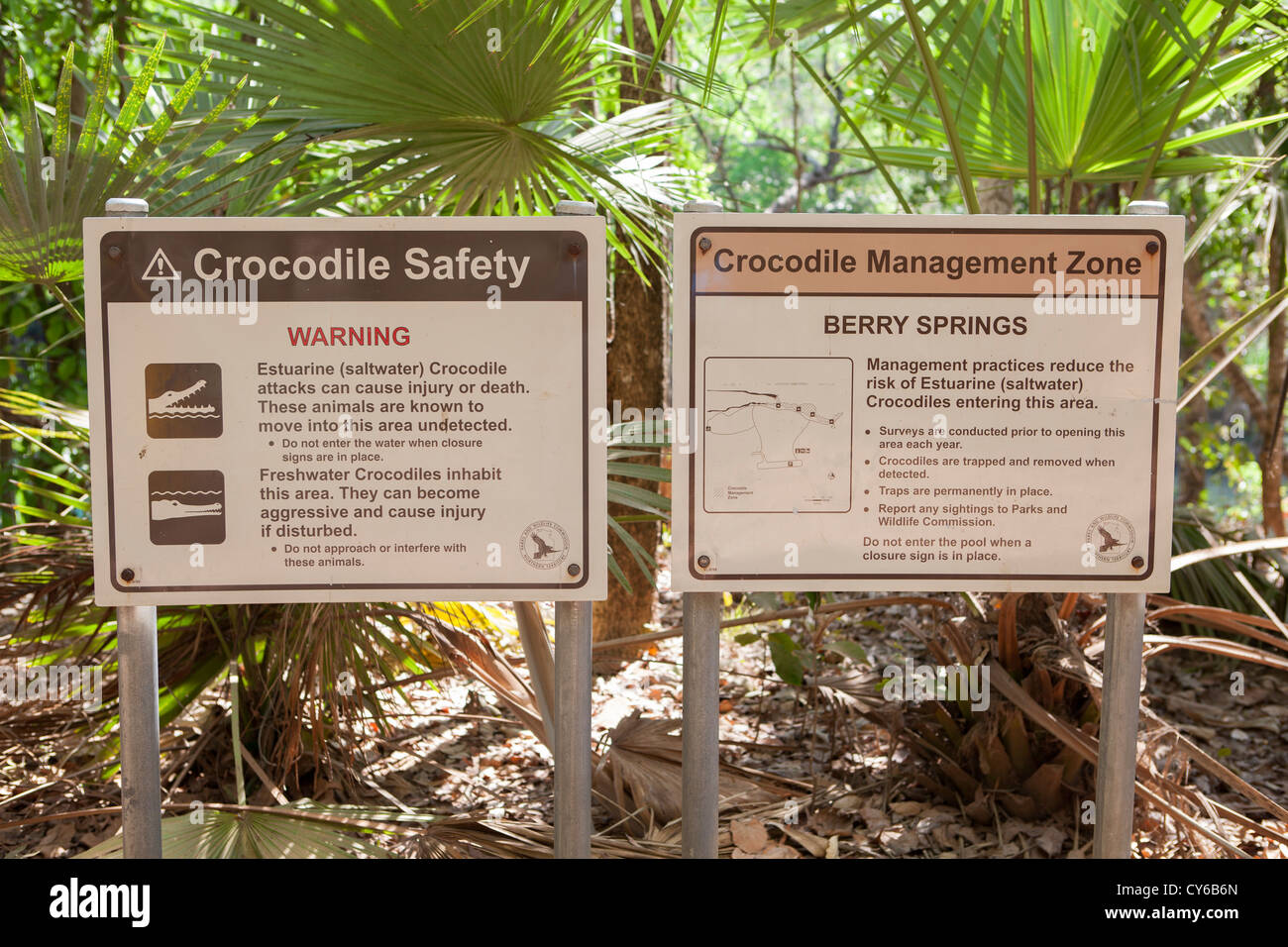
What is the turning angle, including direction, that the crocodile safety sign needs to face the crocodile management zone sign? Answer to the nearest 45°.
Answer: approximately 90° to its left

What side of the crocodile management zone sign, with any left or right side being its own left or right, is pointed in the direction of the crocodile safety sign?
right

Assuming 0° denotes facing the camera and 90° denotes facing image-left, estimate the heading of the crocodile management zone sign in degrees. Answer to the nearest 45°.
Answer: approximately 0°

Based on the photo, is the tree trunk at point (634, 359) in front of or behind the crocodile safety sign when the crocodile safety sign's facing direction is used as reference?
behind

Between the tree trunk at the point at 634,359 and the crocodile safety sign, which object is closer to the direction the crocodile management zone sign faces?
the crocodile safety sign

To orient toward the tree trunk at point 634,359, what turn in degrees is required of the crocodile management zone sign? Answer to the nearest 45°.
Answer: approximately 135° to its right

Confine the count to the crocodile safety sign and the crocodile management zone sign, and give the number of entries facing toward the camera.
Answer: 2

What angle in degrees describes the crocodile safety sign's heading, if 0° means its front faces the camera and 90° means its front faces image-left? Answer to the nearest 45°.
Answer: approximately 0°
